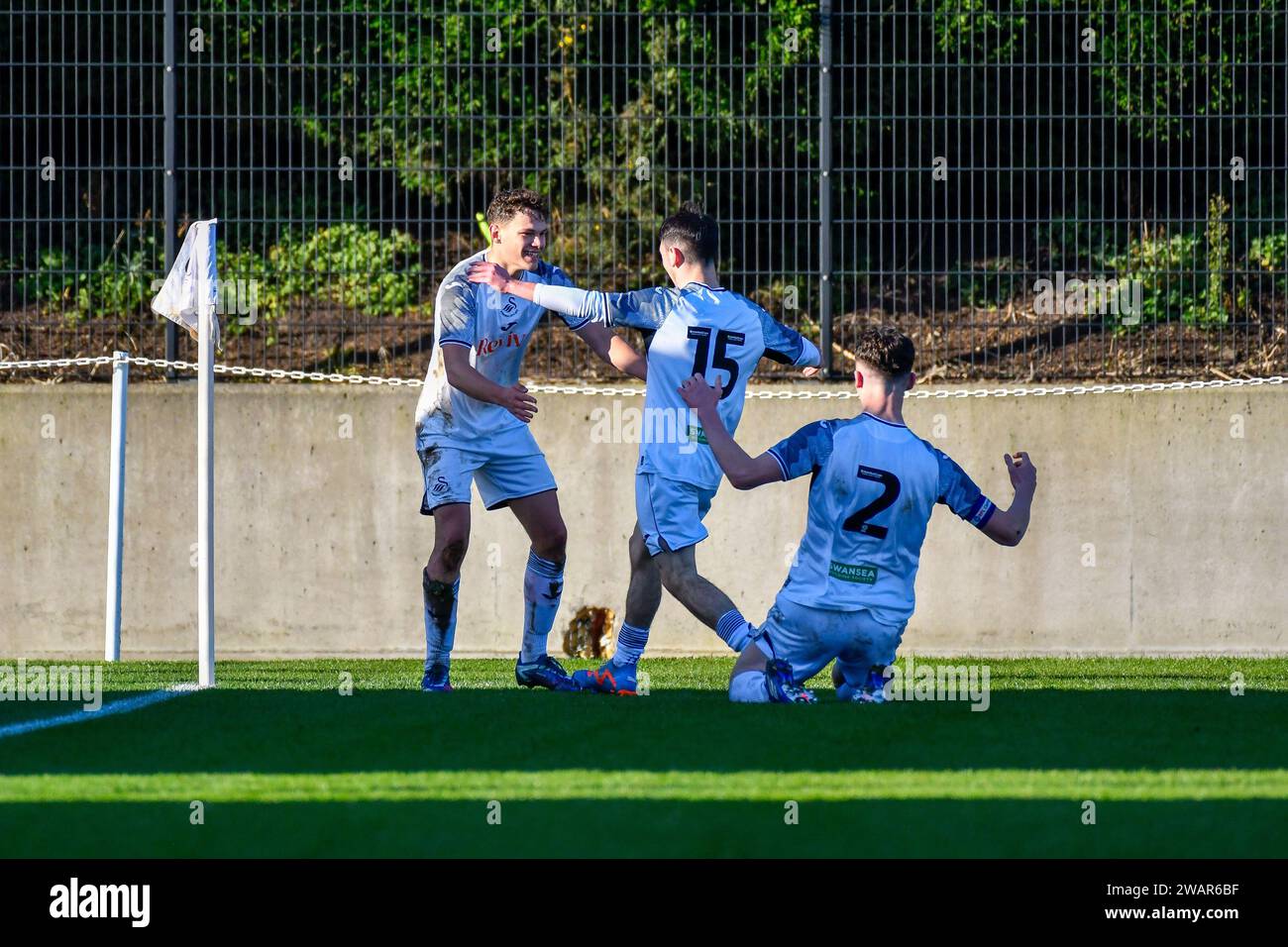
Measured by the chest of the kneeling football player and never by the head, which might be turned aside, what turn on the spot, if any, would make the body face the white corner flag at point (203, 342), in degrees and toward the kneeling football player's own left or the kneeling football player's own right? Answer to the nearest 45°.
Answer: approximately 45° to the kneeling football player's own left

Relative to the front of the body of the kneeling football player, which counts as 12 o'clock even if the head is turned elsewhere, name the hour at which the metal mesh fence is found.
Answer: The metal mesh fence is roughly at 12 o'clock from the kneeling football player.

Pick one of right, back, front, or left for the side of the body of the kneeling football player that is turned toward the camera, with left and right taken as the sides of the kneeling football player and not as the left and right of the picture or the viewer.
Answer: back

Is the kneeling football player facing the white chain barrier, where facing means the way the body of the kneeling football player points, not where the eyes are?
yes

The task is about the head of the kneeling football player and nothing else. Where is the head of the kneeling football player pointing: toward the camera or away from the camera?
away from the camera

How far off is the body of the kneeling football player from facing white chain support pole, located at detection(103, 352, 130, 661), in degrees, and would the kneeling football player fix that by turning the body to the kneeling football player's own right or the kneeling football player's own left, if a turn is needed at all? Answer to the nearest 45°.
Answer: approximately 45° to the kneeling football player's own left
